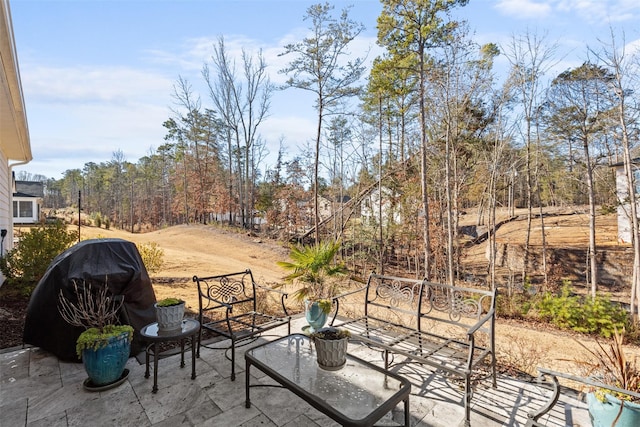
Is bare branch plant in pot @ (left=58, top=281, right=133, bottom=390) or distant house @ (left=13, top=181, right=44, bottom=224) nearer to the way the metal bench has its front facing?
the bare branch plant in pot

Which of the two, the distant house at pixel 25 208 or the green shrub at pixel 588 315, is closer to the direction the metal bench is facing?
the distant house

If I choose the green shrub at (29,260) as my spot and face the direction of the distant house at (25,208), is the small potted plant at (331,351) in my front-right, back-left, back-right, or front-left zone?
back-right

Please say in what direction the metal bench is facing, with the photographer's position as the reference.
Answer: facing the viewer and to the left of the viewer

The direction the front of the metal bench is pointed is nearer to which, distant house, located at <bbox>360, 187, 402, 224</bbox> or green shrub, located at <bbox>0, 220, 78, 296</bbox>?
the green shrub

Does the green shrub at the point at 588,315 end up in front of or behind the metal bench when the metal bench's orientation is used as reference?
behind

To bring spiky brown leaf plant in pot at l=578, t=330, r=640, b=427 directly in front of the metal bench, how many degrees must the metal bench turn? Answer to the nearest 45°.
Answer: approximately 90° to its left

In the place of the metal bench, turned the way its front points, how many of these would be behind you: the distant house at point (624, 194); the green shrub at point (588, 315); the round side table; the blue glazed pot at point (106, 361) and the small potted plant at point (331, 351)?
2

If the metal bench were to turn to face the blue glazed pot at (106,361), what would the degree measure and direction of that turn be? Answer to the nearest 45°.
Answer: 0° — it already faces it

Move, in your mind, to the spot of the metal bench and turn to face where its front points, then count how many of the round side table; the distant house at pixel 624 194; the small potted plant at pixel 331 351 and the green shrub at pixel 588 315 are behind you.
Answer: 2

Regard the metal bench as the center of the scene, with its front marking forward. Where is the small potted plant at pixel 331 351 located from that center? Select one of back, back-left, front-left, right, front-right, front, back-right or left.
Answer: front

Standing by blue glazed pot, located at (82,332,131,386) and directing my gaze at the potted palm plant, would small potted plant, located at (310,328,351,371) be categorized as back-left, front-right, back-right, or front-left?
front-right

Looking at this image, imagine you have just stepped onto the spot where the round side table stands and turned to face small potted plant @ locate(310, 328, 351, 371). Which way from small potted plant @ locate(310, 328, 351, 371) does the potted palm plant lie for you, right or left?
left

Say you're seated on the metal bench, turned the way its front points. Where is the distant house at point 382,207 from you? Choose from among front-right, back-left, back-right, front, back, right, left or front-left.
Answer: back-right
